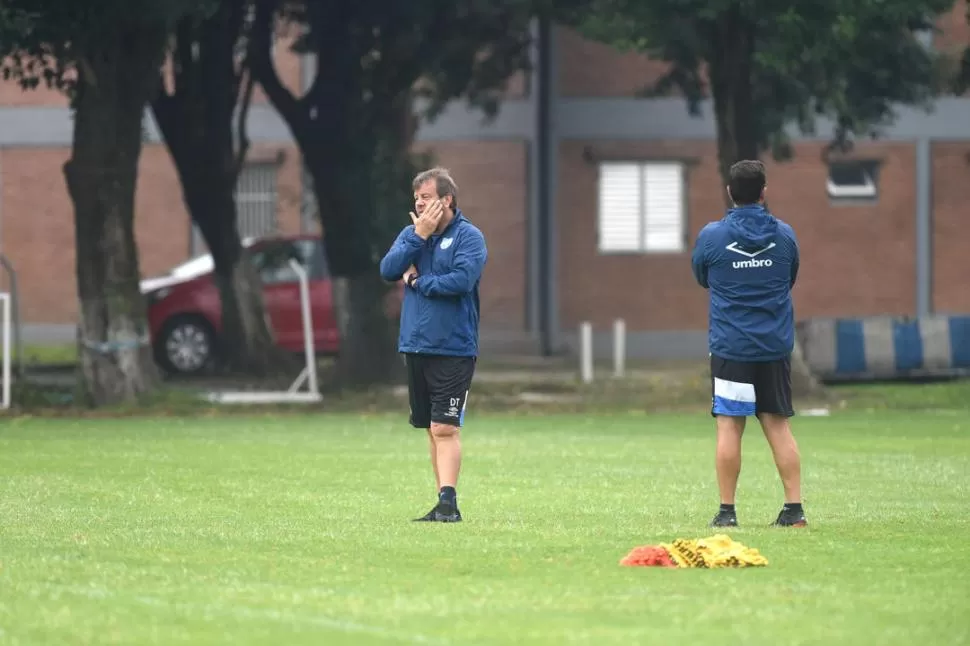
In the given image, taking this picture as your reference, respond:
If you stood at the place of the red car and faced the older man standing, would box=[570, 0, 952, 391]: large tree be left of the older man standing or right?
left

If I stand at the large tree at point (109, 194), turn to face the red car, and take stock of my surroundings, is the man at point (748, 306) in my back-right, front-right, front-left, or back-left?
back-right

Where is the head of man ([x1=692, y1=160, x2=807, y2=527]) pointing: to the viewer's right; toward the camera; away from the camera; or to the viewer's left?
away from the camera

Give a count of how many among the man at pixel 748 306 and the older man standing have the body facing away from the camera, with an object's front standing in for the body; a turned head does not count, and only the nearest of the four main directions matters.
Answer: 1

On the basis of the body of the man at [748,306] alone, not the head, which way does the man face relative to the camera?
away from the camera

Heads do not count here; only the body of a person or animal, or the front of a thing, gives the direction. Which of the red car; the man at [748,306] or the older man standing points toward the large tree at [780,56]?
the man

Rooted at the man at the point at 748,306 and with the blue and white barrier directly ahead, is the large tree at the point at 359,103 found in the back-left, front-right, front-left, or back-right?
front-left

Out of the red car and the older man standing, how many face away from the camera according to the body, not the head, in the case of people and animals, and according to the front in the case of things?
0

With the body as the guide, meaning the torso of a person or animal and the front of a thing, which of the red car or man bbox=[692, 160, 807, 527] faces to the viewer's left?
the red car

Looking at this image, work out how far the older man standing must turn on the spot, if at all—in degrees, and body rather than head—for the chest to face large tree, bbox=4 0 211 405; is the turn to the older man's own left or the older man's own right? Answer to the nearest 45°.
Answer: approximately 135° to the older man's own right

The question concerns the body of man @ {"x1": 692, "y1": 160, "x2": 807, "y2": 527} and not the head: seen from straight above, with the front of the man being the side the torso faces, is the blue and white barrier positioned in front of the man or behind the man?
in front

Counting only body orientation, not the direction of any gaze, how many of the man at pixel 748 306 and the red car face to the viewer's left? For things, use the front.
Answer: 1

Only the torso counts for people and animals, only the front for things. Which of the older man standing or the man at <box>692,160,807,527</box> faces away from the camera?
the man

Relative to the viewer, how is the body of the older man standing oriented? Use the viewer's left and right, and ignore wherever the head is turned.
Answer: facing the viewer and to the left of the viewer

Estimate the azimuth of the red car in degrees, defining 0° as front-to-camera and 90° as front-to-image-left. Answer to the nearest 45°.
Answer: approximately 90°
